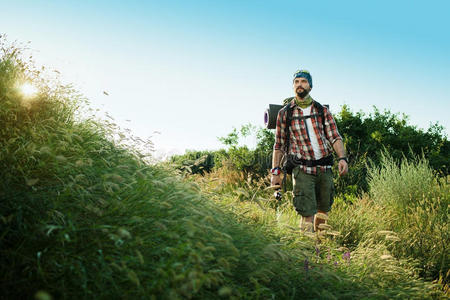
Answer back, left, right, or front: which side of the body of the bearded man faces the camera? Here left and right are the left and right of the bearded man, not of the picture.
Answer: front
